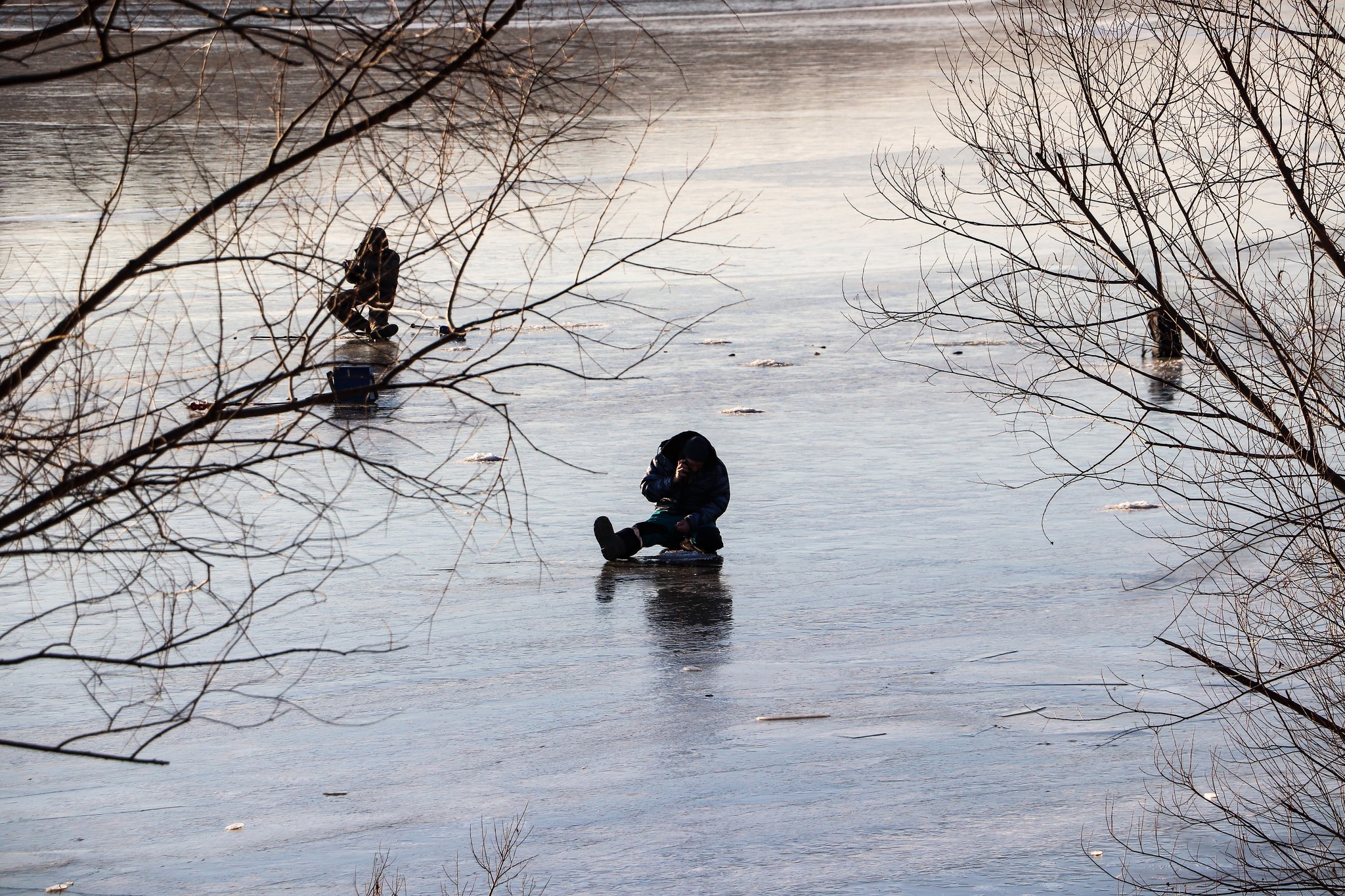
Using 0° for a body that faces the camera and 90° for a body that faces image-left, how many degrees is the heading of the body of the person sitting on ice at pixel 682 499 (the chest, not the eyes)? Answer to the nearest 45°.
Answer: approximately 45°

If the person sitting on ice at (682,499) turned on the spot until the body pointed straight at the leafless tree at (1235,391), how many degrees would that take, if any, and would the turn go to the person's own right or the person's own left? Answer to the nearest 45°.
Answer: approximately 90° to the person's own left

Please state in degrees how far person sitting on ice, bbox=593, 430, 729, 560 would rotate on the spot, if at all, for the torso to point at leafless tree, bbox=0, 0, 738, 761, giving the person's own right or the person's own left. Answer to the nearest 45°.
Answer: approximately 45° to the person's own left
